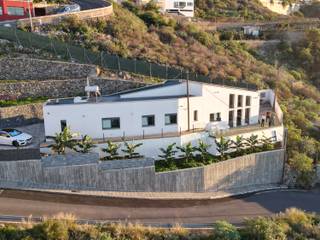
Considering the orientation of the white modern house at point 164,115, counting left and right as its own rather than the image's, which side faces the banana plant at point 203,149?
front

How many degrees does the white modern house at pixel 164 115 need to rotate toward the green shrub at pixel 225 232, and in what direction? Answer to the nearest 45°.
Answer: approximately 45° to its right

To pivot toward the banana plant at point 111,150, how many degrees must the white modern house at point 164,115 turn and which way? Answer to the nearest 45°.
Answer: approximately 90° to its right

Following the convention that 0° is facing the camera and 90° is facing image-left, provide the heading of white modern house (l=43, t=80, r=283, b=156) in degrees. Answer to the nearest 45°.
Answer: approximately 315°

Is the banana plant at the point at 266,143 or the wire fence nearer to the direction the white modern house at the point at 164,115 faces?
the banana plant

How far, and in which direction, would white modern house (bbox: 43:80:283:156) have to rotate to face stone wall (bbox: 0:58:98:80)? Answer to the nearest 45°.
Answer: approximately 180°

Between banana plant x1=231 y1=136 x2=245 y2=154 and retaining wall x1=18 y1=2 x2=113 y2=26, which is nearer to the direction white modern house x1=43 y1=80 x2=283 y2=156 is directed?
the banana plant

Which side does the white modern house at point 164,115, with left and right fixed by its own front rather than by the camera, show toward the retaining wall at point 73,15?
back

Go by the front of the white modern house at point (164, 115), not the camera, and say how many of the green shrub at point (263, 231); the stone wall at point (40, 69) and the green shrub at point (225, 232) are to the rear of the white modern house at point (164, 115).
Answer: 1

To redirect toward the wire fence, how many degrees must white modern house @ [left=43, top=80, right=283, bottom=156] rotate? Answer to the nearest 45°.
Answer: approximately 180°

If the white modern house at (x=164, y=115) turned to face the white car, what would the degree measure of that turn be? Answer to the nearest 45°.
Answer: approximately 135° to its right
